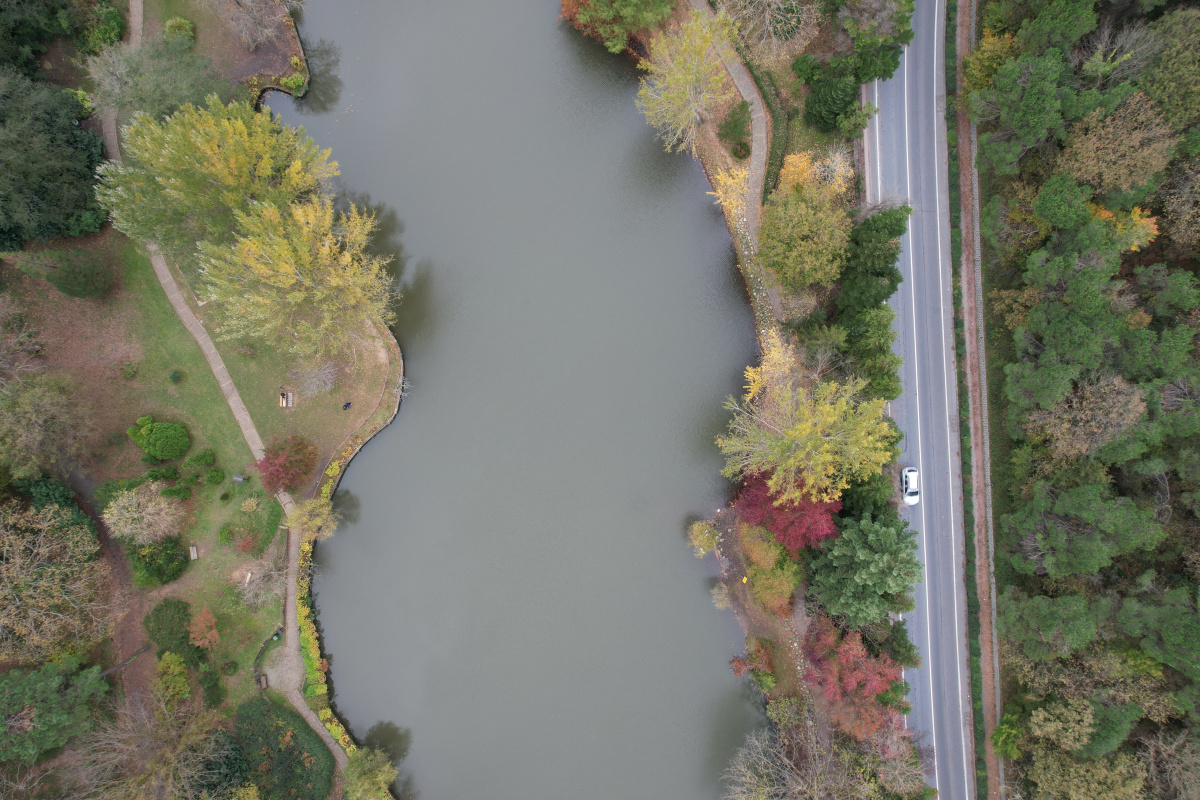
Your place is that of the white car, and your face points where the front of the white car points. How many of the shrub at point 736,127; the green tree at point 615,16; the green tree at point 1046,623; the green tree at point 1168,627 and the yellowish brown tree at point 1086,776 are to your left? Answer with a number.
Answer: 3

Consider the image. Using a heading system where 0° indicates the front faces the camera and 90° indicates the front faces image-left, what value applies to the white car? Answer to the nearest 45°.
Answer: approximately 0°

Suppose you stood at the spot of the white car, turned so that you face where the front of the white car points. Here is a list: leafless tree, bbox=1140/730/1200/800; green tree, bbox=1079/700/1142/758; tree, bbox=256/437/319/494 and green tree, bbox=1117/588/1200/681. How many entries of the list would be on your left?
3

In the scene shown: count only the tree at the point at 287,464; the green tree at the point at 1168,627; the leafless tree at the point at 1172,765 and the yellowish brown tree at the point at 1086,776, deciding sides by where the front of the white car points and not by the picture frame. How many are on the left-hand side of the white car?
3

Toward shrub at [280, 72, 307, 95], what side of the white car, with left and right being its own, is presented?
right

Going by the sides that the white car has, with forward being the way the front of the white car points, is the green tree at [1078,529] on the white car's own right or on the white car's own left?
on the white car's own left

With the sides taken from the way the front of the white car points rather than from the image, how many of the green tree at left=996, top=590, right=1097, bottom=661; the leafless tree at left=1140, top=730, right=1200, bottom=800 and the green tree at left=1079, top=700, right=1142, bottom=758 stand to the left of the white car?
3

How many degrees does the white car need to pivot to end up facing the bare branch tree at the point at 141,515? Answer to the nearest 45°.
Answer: approximately 45° to its right
